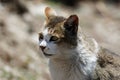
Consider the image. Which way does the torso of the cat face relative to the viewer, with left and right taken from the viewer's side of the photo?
facing the viewer and to the left of the viewer
